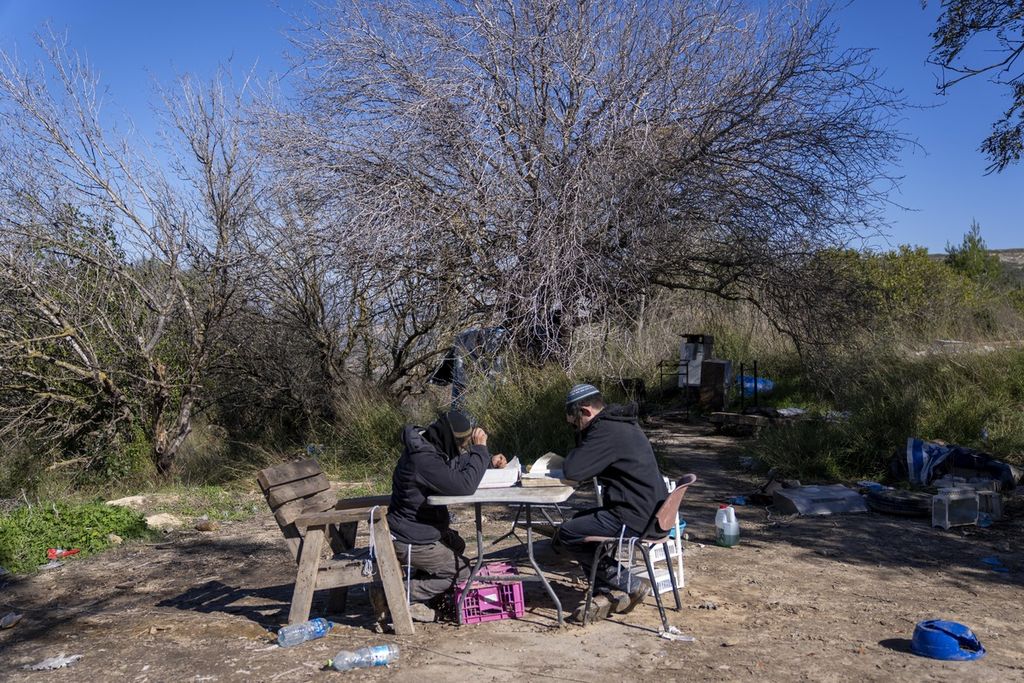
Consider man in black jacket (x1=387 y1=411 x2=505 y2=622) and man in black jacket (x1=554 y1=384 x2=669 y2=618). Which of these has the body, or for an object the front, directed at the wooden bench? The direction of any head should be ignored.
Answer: man in black jacket (x1=554 y1=384 x2=669 y2=618)

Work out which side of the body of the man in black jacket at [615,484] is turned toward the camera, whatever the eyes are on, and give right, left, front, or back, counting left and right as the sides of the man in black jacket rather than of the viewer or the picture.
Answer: left

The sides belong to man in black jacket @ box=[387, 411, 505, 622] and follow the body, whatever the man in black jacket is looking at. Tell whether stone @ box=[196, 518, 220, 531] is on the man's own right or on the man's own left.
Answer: on the man's own left

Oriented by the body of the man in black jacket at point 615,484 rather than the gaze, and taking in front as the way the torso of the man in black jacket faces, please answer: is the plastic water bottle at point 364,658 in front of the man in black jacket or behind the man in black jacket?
in front

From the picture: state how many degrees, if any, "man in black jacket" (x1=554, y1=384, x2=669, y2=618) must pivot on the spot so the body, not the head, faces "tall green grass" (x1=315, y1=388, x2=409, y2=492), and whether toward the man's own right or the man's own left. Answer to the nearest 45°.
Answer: approximately 45° to the man's own right

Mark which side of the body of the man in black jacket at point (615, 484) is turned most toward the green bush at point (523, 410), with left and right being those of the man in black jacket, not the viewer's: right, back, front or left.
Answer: right

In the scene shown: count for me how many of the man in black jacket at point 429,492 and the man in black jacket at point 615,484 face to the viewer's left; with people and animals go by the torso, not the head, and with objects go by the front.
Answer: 1

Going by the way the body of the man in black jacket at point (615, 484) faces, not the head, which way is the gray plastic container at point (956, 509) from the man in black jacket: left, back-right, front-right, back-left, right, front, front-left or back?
back-right

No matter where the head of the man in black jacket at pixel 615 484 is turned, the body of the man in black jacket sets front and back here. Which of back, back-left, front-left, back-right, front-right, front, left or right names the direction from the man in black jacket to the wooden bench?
front

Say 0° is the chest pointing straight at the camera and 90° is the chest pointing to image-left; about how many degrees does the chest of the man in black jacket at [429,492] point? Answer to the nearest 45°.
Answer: approximately 270°

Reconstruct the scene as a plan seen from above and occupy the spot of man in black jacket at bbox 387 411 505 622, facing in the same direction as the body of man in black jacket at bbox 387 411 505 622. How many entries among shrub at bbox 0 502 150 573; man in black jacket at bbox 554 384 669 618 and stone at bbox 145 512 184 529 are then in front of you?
1

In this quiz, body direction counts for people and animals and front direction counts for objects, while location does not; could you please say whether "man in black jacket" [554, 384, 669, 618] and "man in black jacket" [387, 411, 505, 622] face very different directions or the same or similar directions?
very different directions

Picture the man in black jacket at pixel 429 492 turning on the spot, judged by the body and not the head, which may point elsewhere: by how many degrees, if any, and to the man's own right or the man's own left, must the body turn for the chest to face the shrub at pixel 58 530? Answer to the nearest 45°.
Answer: approximately 135° to the man's own left

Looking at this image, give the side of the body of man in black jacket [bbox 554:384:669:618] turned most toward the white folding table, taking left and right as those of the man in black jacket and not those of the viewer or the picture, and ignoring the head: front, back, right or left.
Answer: front

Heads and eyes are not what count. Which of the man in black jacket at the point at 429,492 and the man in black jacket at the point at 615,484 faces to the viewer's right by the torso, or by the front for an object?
the man in black jacket at the point at 429,492
